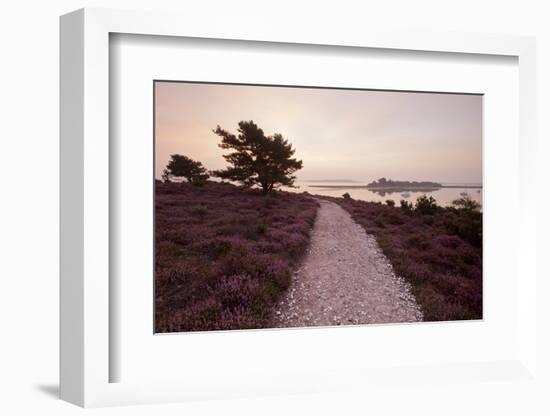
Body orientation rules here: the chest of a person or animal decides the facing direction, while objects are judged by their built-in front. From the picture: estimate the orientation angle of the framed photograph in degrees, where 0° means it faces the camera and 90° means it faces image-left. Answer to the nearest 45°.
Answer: approximately 315°
